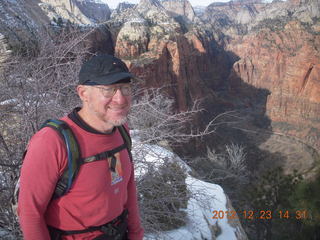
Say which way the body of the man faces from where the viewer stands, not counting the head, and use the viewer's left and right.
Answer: facing the viewer and to the right of the viewer

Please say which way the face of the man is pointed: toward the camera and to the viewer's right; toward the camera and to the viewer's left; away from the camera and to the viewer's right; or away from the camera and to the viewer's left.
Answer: toward the camera and to the viewer's right
